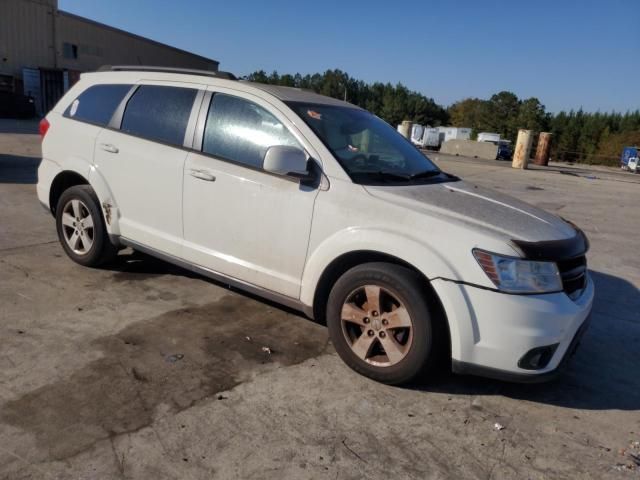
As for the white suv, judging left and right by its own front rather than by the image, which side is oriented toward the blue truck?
left

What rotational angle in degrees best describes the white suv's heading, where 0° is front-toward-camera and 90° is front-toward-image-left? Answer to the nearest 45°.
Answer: approximately 315°

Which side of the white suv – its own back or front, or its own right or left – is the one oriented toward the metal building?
back
